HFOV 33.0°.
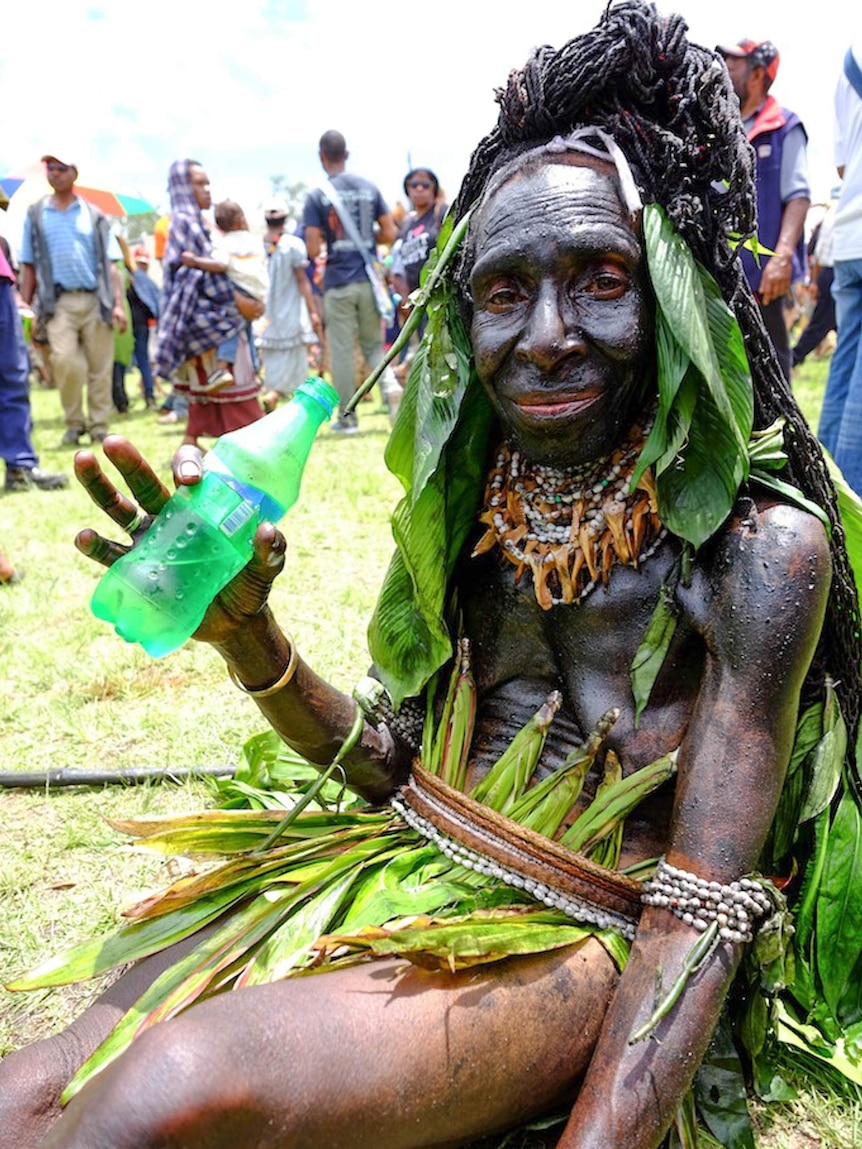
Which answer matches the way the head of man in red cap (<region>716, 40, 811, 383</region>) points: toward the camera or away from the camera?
toward the camera

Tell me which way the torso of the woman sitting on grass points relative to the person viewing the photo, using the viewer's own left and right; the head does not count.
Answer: facing the viewer and to the left of the viewer

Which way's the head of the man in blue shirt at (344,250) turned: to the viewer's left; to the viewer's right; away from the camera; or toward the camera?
away from the camera

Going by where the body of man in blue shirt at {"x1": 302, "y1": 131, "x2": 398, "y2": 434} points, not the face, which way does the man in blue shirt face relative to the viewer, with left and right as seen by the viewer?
facing away from the viewer

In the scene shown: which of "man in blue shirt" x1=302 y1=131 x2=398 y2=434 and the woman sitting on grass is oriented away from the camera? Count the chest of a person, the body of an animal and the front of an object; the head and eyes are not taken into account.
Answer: the man in blue shirt

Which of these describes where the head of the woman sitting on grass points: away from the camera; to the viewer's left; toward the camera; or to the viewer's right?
toward the camera

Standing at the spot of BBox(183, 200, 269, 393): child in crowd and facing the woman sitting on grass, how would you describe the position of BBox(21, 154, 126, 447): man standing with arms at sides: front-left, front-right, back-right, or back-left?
back-right

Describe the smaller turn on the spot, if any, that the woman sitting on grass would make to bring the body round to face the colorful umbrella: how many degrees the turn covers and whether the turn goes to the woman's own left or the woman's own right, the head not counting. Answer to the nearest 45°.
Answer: approximately 135° to the woman's own right

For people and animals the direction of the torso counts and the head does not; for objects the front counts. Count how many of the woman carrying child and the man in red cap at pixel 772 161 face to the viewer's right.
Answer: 1

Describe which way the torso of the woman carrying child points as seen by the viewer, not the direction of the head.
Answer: to the viewer's right

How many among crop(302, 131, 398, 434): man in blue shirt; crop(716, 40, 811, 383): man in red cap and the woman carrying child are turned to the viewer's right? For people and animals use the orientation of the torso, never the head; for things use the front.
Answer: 1

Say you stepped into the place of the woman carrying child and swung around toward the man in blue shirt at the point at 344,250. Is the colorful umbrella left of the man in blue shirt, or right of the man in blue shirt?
left

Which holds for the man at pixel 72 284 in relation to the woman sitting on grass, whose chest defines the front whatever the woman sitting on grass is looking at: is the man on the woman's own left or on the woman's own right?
on the woman's own right

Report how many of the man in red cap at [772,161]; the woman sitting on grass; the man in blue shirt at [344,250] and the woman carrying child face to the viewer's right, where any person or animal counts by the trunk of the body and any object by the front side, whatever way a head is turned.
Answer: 1

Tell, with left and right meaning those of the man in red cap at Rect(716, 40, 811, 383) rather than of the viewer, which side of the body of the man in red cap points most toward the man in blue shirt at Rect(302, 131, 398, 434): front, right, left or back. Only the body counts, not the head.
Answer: right

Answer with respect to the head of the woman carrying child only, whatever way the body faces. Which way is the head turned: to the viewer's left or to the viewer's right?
to the viewer's right
